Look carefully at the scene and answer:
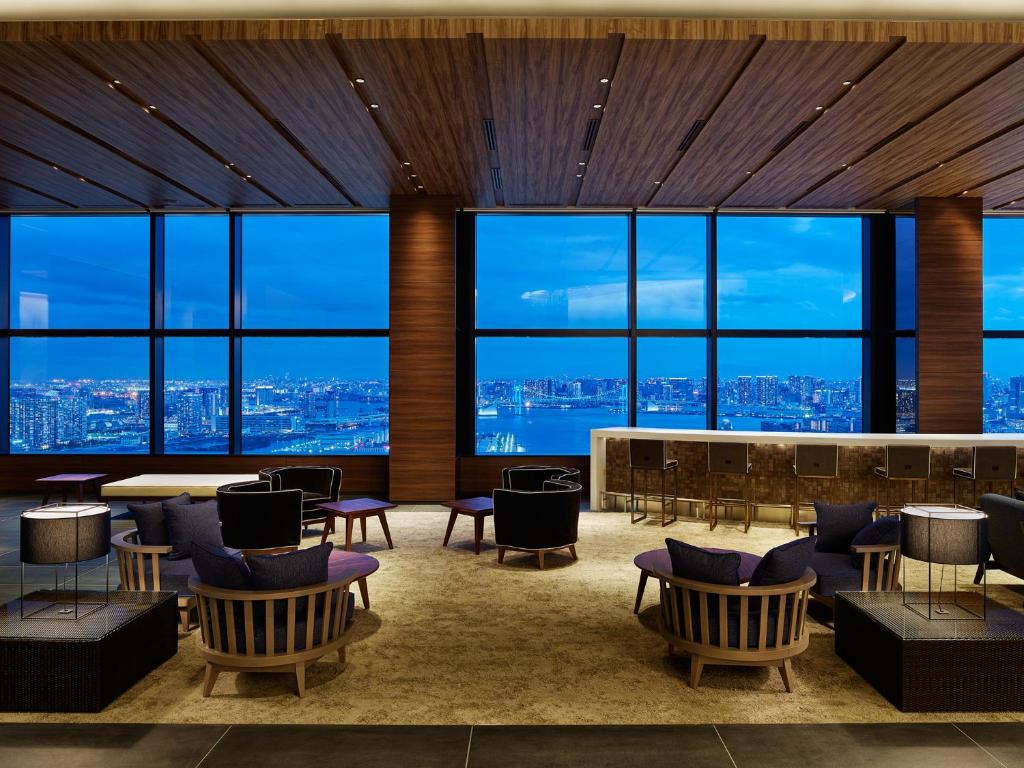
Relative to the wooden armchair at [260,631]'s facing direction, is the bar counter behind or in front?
in front

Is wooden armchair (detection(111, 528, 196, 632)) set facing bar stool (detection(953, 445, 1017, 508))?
yes

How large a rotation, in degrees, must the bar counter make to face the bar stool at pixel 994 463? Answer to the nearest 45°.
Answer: approximately 90° to its left

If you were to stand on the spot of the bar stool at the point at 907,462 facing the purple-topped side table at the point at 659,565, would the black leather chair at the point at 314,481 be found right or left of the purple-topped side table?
right

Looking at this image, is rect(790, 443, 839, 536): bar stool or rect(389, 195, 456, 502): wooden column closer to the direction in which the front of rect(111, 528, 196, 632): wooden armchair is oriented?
the bar stool

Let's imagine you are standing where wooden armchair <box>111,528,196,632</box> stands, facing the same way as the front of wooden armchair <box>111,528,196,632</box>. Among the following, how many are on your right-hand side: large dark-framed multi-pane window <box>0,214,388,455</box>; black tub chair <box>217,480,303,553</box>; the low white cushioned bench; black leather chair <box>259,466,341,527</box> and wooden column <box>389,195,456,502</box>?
0

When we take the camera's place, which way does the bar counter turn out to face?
facing the viewer

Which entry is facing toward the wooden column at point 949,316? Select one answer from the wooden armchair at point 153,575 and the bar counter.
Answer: the wooden armchair

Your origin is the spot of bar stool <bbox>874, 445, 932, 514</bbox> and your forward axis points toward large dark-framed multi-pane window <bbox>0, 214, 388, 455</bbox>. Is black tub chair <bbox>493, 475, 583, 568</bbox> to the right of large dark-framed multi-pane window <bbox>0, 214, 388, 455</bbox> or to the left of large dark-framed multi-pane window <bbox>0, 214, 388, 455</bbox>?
left

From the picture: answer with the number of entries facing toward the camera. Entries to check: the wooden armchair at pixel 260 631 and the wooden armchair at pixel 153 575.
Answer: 0

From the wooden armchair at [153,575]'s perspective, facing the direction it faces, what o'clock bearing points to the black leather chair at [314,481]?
The black leather chair is roughly at 10 o'clock from the wooden armchair.

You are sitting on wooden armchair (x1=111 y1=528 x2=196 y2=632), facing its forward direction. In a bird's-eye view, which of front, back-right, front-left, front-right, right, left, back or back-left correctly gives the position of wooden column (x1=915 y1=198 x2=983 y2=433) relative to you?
front

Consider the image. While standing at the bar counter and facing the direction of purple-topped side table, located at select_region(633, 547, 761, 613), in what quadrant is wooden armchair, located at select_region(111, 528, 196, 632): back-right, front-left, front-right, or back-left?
front-right

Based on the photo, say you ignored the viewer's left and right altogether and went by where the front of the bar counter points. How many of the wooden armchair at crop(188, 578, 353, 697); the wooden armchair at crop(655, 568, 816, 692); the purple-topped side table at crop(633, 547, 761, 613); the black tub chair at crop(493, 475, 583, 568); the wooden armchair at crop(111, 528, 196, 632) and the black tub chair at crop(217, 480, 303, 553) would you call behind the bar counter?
0

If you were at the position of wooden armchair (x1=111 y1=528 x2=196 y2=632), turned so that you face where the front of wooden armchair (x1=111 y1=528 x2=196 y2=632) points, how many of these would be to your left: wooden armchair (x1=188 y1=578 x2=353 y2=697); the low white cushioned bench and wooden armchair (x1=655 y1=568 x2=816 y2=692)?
1

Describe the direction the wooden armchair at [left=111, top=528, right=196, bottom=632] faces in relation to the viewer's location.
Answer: facing to the right of the viewer

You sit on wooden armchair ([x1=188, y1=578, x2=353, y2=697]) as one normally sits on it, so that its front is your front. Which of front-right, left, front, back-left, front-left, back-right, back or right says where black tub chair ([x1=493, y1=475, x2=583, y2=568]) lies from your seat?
front

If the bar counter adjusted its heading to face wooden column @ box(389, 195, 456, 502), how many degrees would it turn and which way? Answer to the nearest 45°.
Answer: approximately 90° to its right

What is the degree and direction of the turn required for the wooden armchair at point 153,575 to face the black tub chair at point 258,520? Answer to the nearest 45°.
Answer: approximately 45° to its left

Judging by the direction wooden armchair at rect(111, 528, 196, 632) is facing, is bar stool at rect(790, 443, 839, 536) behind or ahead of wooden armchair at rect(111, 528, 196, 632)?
ahead

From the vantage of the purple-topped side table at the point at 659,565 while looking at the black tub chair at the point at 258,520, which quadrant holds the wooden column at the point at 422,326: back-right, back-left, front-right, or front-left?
front-right

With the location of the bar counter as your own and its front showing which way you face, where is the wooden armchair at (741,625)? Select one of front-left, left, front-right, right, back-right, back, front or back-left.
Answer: front

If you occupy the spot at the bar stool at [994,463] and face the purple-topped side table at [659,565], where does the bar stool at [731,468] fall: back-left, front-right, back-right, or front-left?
front-right

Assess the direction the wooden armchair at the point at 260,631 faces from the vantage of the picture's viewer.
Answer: facing away from the viewer and to the right of the viewer
